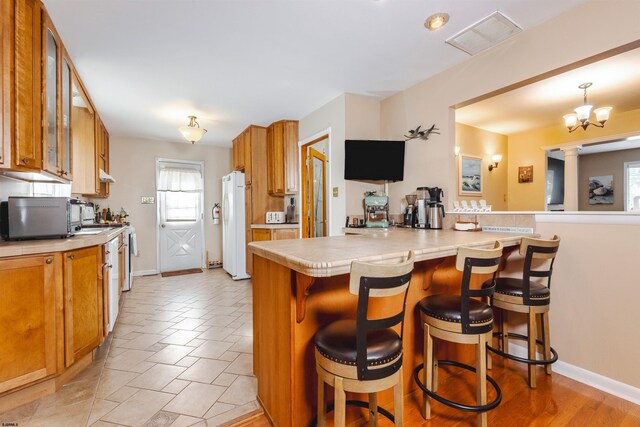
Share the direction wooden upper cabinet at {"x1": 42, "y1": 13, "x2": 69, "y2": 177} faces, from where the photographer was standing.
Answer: facing to the right of the viewer

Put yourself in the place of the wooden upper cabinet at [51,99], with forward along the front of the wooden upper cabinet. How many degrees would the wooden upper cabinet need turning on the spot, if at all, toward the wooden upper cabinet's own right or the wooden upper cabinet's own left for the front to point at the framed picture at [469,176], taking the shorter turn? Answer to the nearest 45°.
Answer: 0° — it already faces it

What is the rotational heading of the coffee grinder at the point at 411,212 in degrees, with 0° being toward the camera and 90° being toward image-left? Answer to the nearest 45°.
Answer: approximately 45°

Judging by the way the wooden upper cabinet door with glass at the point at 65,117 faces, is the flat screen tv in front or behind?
in front

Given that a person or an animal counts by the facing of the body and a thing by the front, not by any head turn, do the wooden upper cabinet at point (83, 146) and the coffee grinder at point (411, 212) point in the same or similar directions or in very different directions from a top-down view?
very different directions

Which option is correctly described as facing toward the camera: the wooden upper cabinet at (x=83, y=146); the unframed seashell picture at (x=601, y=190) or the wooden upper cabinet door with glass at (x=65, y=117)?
the unframed seashell picture

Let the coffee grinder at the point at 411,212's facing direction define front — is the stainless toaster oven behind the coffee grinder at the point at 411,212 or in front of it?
in front

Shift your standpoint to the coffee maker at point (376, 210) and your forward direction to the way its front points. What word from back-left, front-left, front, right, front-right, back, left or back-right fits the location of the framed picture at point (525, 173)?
back-left

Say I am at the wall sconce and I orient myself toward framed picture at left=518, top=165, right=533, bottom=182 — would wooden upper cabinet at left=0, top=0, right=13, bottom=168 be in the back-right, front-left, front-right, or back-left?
back-right

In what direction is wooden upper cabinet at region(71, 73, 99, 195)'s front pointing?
to the viewer's right

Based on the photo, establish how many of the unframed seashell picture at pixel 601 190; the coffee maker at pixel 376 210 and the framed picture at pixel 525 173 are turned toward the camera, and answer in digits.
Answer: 3

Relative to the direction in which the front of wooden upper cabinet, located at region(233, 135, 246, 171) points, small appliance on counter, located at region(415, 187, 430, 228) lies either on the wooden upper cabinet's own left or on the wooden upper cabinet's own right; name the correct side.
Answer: on the wooden upper cabinet's own left

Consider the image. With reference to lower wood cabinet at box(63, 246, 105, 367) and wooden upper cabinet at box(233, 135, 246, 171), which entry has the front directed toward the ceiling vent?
the lower wood cabinet

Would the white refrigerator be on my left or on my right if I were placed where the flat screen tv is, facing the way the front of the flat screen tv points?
on my right

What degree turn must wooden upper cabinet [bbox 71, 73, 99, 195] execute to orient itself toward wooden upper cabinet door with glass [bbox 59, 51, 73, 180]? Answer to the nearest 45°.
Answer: approximately 90° to its right

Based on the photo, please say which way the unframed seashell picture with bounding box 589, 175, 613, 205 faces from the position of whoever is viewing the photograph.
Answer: facing the viewer
